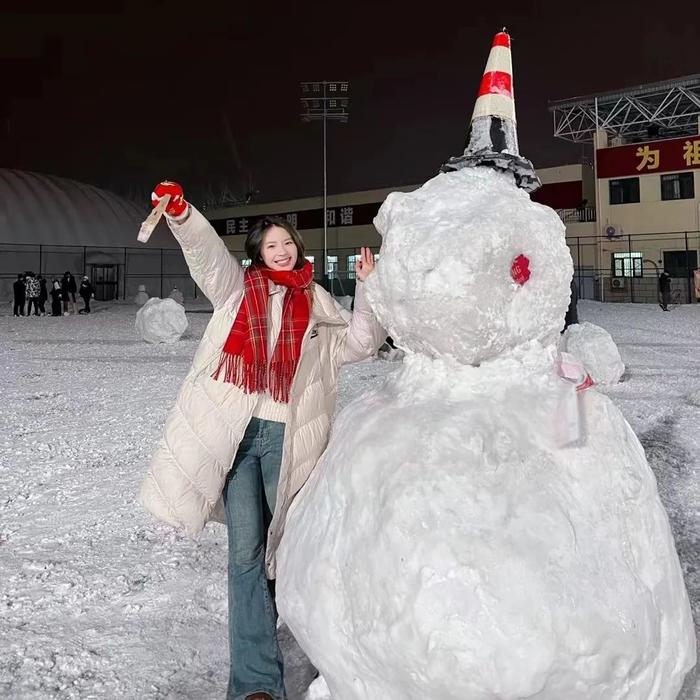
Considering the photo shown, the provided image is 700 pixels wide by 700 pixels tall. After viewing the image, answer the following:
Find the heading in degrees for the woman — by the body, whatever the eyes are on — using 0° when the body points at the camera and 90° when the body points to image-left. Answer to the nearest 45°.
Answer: approximately 0°

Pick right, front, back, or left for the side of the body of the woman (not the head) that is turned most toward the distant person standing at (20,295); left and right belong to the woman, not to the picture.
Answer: back

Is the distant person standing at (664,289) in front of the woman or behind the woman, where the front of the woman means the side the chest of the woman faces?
behind

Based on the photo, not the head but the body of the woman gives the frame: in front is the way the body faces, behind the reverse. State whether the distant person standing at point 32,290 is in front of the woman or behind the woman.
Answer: behind
